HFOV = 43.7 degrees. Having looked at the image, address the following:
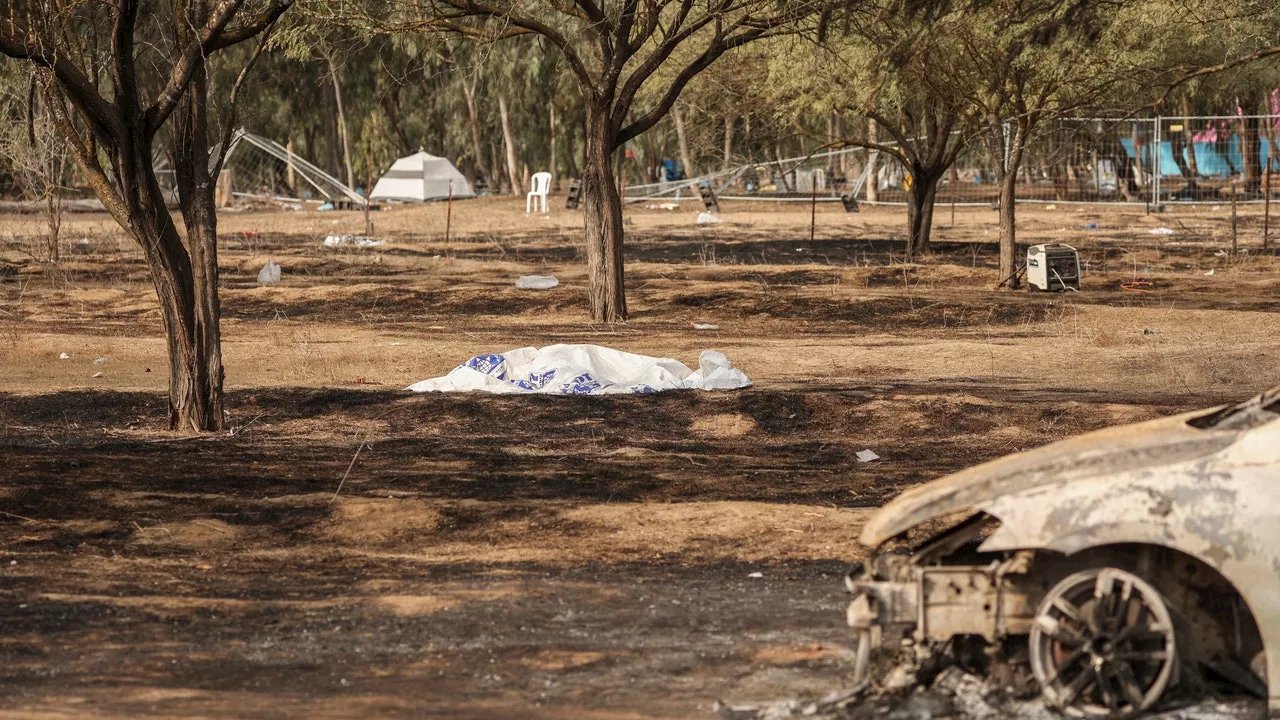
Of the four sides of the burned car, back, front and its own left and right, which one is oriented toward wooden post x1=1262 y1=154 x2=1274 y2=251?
right

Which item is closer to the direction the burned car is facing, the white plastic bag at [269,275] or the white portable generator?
the white plastic bag

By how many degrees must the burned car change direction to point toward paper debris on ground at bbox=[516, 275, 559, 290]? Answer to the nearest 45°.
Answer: approximately 45° to its right

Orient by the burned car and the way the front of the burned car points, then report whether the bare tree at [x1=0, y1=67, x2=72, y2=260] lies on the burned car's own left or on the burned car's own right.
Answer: on the burned car's own right

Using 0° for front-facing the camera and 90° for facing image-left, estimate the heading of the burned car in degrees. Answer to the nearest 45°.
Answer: approximately 90°

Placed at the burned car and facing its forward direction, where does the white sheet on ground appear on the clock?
The white sheet on ground is roughly at 2 o'clock from the burned car.

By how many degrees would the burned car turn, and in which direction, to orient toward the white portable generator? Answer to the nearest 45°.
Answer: approximately 90° to its right

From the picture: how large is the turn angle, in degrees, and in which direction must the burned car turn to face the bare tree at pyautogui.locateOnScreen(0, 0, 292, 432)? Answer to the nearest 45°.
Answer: approximately 45° to its right

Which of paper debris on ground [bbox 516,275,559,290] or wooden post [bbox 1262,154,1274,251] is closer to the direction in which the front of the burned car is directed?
the paper debris on ground

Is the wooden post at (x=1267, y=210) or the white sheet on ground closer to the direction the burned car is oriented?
the white sheet on ground

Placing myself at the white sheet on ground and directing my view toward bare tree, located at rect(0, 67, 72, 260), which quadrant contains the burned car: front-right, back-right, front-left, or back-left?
back-left

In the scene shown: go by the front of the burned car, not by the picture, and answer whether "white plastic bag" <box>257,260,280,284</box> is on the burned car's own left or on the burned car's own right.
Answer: on the burned car's own right

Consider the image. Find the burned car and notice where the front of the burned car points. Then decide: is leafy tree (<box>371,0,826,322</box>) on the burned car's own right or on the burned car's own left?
on the burned car's own right

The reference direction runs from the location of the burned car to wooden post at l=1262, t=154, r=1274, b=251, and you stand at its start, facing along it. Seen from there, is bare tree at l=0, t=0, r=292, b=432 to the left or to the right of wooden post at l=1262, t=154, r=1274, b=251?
left
